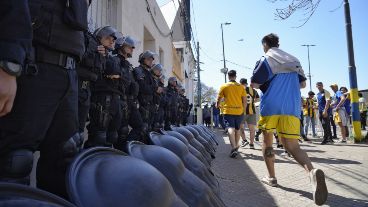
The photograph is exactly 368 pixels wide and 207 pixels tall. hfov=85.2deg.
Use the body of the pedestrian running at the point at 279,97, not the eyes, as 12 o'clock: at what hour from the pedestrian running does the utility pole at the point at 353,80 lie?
The utility pole is roughly at 2 o'clock from the pedestrian running.

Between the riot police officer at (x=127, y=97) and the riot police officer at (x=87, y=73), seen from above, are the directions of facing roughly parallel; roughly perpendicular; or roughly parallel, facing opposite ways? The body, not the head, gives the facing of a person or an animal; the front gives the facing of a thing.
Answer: roughly parallel

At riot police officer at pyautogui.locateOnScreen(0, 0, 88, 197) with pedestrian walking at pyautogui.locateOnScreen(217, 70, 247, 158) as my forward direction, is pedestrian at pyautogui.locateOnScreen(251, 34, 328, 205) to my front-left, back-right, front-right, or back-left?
front-right

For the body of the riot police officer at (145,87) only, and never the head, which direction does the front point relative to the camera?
to the viewer's right

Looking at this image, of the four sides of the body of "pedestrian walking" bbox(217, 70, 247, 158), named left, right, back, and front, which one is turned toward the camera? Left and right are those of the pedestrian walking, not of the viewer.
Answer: back

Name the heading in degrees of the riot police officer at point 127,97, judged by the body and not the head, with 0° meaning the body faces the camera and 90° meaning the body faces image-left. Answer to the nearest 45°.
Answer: approximately 270°

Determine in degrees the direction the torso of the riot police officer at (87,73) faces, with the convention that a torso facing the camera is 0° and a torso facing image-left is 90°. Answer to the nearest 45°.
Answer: approximately 270°

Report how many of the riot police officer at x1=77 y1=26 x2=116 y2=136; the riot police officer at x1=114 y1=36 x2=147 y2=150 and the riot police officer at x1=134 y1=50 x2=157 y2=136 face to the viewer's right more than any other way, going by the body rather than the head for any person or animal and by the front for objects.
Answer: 3

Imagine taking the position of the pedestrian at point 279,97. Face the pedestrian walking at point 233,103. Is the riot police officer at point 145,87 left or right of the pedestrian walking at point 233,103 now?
left

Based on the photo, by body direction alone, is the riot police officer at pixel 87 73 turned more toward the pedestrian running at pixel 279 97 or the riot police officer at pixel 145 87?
the pedestrian running
